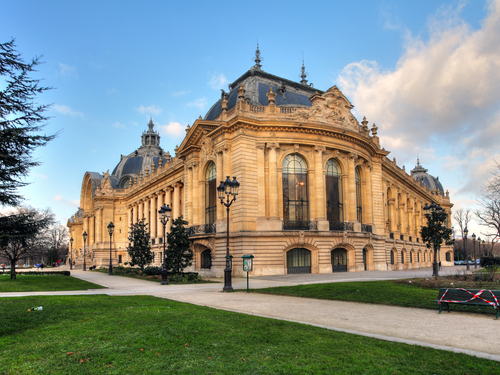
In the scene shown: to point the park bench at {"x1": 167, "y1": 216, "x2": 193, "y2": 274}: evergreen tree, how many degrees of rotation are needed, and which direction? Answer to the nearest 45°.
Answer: approximately 90° to its right

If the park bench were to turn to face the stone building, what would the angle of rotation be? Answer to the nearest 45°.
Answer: approximately 90° to its right
